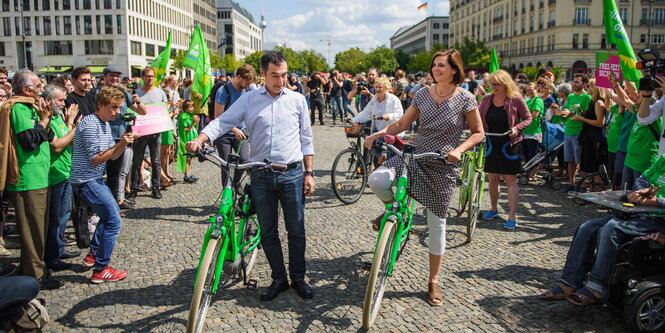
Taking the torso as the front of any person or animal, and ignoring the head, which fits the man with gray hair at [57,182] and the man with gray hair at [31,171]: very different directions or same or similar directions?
same or similar directions

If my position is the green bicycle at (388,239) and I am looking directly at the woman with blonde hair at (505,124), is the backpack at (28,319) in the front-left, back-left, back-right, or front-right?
back-left

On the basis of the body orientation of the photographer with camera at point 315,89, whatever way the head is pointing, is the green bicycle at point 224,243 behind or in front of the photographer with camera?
in front

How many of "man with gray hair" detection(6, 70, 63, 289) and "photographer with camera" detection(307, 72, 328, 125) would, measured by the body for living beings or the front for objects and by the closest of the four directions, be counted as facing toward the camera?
1

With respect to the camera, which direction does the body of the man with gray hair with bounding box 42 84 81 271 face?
to the viewer's right

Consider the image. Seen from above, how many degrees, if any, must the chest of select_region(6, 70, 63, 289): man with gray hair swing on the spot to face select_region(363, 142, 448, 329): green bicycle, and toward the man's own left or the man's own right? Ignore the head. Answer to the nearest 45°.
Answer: approximately 45° to the man's own right

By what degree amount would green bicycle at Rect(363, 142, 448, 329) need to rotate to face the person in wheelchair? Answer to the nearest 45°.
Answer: approximately 90° to its left

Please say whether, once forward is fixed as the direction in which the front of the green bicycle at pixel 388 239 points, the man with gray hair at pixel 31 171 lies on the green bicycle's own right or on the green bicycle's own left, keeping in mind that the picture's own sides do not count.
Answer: on the green bicycle's own right

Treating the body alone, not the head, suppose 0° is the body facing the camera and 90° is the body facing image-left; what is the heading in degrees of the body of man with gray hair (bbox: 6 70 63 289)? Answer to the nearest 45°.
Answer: approximately 270°

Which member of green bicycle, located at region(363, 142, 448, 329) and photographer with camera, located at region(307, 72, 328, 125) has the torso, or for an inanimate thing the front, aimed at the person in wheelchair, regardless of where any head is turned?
the photographer with camera

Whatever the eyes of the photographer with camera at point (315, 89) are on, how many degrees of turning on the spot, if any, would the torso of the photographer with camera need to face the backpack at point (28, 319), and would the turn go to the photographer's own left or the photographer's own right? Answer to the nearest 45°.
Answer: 0° — they already face it

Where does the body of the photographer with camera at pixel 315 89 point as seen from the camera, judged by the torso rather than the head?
toward the camera

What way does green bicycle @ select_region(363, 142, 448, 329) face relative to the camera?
toward the camera

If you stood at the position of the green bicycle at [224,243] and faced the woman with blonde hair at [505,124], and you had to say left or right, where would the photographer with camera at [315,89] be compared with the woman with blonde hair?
left

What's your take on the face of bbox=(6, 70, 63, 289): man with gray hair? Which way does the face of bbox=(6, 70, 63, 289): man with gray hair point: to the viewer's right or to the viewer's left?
to the viewer's right

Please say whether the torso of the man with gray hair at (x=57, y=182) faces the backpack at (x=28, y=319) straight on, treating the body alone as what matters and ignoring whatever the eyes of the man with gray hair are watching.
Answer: no
